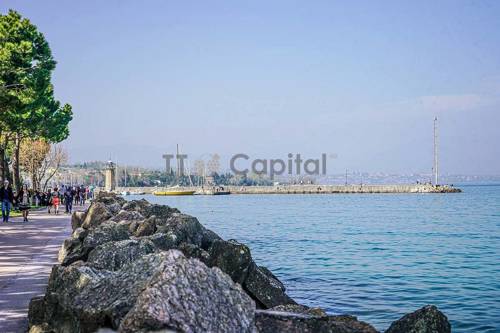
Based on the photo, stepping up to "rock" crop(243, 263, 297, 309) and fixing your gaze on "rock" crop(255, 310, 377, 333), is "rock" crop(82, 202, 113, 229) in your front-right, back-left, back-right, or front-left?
back-right

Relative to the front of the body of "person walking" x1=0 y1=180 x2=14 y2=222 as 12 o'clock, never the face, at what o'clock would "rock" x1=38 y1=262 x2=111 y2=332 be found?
The rock is roughly at 12 o'clock from the person walking.

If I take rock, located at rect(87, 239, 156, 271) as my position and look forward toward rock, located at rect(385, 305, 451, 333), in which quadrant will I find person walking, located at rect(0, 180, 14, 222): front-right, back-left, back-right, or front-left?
back-left

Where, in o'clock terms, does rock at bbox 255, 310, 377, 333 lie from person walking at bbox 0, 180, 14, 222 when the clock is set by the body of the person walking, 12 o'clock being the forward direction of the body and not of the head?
The rock is roughly at 12 o'clock from the person walking.

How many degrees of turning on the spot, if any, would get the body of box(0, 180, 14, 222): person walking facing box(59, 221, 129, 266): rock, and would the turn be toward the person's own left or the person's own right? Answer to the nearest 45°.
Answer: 0° — they already face it

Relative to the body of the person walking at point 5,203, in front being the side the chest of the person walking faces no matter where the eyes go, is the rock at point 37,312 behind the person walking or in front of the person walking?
in front

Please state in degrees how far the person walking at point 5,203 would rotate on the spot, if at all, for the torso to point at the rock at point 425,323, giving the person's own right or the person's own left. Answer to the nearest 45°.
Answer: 0° — they already face it

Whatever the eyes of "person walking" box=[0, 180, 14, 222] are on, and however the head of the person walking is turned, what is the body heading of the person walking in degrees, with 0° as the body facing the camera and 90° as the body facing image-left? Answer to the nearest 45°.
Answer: approximately 0°

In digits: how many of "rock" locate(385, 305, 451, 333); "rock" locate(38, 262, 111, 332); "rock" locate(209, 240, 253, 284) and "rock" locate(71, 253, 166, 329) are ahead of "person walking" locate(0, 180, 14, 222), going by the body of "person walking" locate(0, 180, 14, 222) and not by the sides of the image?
4
